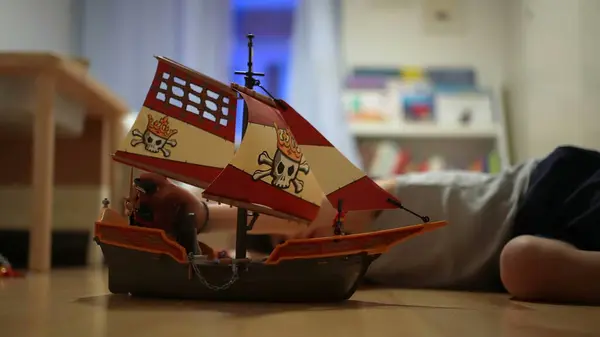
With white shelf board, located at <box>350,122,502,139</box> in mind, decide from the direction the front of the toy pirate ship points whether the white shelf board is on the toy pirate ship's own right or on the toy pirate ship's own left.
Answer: on the toy pirate ship's own left

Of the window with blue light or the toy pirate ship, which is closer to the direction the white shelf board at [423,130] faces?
the toy pirate ship

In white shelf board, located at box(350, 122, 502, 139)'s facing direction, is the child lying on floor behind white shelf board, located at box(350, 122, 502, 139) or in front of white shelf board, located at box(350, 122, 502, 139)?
in front

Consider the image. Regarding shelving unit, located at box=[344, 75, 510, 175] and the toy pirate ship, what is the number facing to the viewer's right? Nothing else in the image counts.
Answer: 1

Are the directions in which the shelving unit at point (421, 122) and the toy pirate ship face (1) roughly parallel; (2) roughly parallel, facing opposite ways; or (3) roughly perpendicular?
roughly perpendicular

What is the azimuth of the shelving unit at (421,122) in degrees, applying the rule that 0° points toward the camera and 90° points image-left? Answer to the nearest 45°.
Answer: approximately 0°

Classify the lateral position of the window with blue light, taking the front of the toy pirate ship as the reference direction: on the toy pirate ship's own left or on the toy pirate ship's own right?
on the toy pirate ship's own left

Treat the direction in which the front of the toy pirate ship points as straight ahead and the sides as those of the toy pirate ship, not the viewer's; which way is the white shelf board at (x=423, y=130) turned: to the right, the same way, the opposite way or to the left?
to the right

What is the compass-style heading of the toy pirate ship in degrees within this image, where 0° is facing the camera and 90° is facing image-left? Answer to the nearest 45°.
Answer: approximately 270°

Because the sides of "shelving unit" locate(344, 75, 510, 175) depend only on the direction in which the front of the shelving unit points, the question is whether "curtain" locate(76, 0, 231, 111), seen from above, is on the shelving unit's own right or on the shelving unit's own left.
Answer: on the shelving unit's own right

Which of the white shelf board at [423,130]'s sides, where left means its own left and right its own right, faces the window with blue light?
right

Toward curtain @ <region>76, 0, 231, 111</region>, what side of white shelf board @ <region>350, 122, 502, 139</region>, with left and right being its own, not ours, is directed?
right

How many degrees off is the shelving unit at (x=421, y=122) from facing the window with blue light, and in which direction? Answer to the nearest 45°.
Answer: approximately 90° to its right
